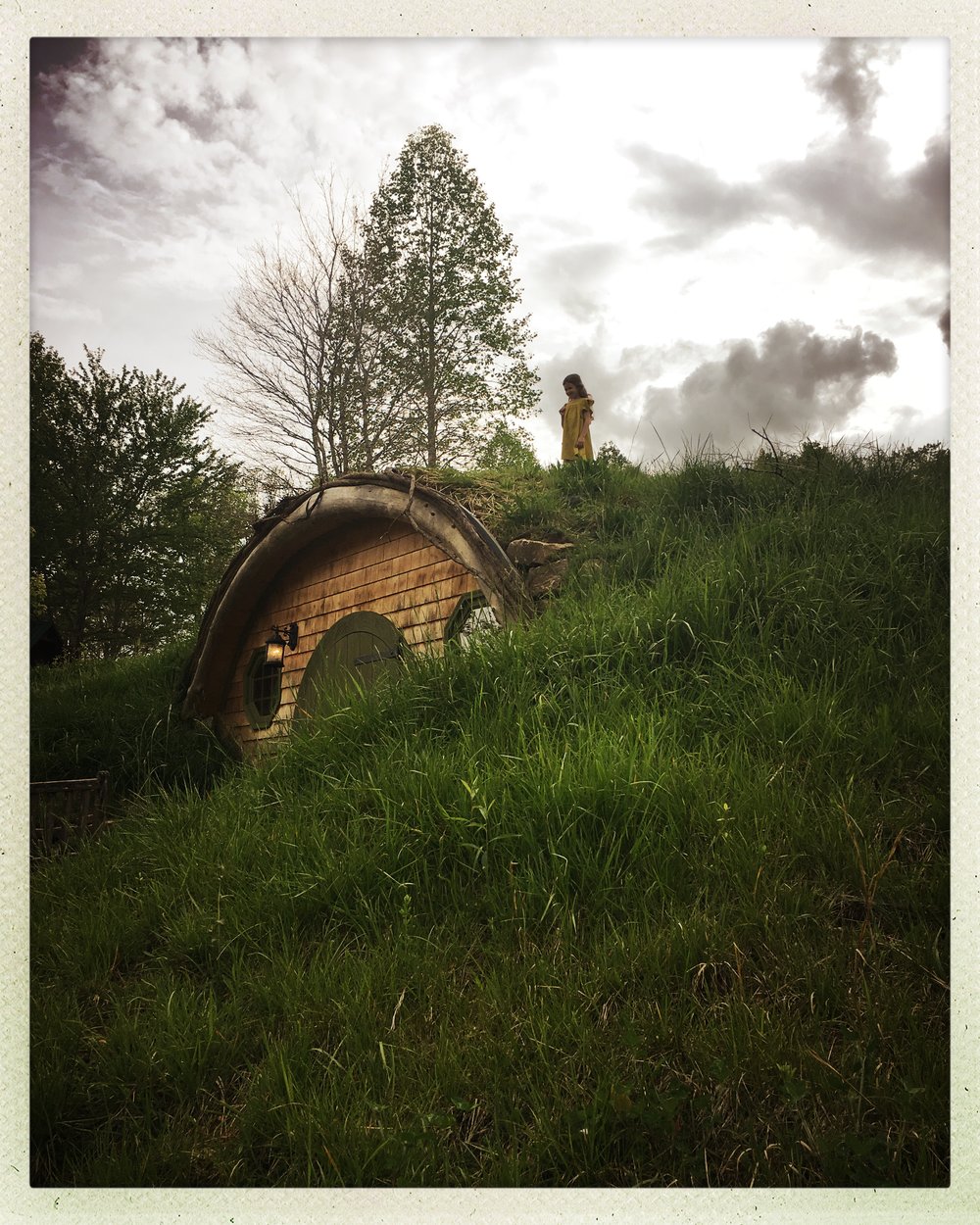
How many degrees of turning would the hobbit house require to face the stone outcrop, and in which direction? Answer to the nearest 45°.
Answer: approximately 90° to its left

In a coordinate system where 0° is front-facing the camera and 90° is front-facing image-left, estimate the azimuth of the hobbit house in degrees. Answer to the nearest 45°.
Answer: approximately 45°

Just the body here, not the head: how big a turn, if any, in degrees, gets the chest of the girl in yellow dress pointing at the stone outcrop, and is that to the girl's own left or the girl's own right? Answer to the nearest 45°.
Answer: approximately 45° to the girl's own left

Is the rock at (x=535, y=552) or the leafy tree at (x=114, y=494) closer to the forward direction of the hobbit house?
the leafy tree

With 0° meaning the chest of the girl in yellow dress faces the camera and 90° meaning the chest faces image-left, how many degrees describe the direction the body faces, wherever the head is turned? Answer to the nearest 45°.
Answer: approximately 45°
